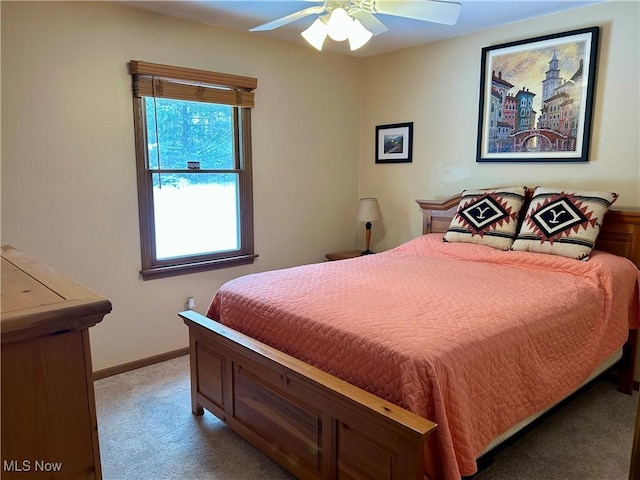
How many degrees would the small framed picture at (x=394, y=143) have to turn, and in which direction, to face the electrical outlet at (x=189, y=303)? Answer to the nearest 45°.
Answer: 0° — it already faces it

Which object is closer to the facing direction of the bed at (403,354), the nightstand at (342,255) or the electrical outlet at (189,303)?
the electrical outlet

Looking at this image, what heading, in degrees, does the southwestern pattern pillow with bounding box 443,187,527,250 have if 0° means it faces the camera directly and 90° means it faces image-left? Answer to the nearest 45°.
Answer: approximately 45°

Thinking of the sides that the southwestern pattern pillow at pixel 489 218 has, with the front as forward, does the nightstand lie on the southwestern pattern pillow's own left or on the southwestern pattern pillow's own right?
on the southwestern pattern pillow's own right

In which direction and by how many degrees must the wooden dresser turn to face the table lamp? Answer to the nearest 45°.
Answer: approximately 45° to its left

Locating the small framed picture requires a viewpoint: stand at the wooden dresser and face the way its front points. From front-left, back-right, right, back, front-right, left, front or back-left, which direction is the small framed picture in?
front-left

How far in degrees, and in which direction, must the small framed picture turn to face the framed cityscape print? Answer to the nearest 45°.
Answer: approximately 90° to its left

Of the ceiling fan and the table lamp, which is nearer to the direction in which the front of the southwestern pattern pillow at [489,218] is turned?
the ceiling fan

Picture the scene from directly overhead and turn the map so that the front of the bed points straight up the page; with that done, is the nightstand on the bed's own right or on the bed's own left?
on the bed's own right

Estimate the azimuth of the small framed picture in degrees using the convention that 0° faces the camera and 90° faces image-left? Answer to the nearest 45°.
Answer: approximately 45°

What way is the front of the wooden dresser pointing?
to the viewer's right

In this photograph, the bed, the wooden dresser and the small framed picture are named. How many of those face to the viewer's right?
1

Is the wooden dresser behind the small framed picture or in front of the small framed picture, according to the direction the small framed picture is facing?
in front

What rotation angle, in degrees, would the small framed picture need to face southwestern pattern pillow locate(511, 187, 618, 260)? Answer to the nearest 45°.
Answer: approximately 90° to its left
